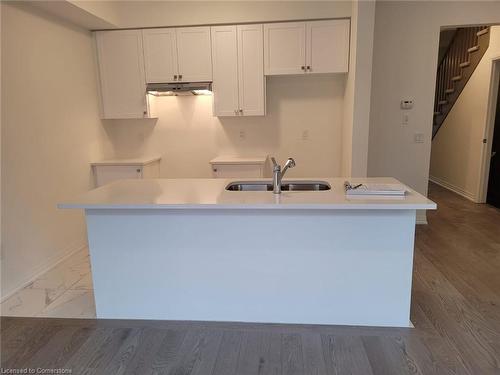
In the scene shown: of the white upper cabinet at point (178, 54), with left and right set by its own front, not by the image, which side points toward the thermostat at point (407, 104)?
left

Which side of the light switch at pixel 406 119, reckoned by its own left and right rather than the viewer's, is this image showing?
front

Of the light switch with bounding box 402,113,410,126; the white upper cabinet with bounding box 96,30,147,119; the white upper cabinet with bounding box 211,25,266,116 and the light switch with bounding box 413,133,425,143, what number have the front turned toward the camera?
4

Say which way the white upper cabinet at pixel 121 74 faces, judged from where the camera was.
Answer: facing the viewer

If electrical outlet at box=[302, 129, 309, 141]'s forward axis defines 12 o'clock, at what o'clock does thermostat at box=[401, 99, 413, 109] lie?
The thermostat is roughly at 9 o'clock from the electrical outlet.

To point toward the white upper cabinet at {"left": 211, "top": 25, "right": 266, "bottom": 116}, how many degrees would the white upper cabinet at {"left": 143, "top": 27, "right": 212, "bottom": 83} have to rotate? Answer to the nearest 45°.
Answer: approximately 90° to its left

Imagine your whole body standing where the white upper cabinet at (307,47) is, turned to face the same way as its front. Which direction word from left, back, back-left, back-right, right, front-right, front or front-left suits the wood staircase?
back-left

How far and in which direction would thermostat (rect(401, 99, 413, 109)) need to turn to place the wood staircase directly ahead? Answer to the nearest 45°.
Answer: approximately 180°

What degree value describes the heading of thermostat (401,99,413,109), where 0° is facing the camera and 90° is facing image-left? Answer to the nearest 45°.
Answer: approximately 0°

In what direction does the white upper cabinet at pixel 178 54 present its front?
toward the camera

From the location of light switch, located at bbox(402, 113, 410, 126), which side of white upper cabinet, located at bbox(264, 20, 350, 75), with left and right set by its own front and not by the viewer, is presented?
left

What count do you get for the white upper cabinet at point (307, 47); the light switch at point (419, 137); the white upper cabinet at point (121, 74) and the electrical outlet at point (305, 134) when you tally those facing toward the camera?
4

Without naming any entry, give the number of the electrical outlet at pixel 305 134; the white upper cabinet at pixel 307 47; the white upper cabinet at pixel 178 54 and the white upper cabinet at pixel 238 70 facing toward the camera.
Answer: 4

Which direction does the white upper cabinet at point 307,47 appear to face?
toward the camera
